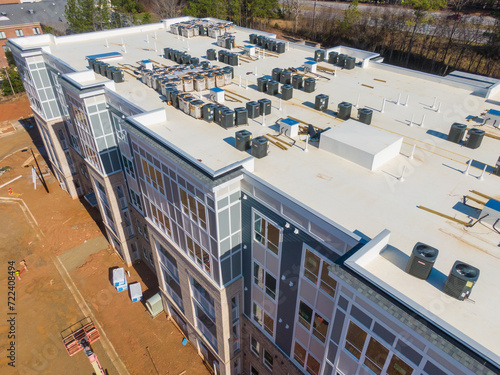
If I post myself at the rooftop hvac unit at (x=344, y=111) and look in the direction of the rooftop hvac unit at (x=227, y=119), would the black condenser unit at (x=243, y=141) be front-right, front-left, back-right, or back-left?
front-left

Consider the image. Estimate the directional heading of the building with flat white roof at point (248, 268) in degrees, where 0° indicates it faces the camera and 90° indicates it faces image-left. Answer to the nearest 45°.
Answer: approximately 45°

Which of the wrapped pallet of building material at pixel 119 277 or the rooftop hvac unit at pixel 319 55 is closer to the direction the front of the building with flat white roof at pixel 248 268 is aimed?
the wrapped pallet of building material

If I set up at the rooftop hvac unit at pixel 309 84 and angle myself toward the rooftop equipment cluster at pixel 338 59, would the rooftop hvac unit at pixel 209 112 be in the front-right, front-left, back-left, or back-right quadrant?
back-left
